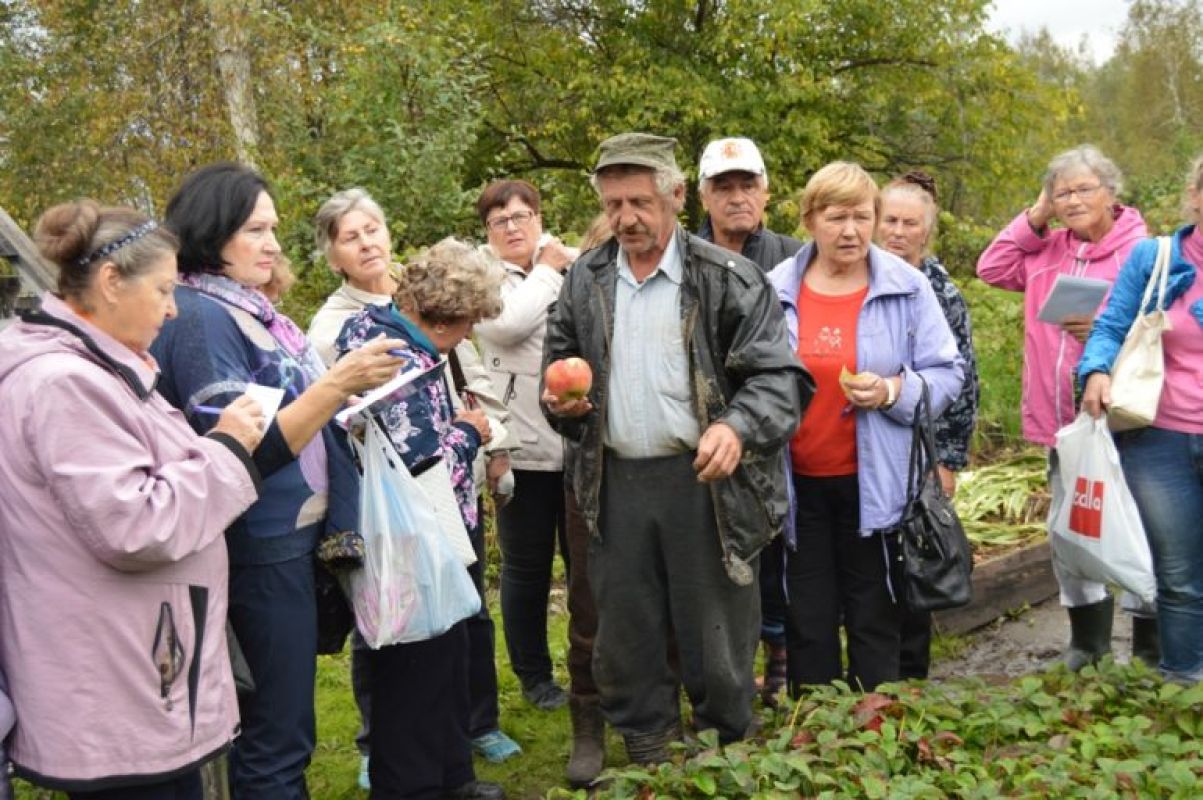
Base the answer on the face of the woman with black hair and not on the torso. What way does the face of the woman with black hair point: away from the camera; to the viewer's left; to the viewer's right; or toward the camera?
to the viewer's right

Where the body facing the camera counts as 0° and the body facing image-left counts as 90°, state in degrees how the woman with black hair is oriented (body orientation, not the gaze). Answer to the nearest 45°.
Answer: approximately 270°

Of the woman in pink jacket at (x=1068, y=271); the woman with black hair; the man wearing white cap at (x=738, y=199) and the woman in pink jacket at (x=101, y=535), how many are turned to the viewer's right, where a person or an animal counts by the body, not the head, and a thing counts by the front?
2

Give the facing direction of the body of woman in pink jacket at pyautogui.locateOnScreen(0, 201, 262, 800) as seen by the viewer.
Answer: to the viewer's right

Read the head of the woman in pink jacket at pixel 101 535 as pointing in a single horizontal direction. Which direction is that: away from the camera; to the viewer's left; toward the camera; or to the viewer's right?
to the viewer's right

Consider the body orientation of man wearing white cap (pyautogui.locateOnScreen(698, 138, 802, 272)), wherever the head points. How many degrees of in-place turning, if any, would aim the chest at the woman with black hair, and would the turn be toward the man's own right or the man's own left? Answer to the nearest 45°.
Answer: approximately 45° to the man's own right

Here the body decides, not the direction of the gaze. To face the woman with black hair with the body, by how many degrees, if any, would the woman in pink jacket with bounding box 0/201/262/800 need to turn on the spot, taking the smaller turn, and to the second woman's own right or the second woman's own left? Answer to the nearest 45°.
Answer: approximately 45° to the second woman's own left
